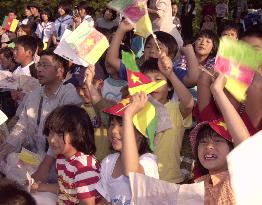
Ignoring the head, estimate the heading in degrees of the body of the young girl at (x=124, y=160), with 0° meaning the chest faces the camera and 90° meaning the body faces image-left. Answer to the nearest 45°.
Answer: approximately 45°

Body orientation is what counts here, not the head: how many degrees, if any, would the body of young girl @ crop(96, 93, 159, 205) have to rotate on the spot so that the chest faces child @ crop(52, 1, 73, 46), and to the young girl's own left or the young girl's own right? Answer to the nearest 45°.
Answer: approximately 135° to the young girl's own right

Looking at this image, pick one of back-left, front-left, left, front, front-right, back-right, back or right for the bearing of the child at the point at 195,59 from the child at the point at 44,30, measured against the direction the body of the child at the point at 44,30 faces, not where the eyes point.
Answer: front-left

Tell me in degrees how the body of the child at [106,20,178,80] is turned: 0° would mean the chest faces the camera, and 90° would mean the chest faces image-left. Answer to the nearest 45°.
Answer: approximately 45°

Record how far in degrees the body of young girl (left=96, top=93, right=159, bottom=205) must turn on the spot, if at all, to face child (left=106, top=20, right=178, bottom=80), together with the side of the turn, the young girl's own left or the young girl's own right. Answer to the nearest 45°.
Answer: approximately 135° to the young girl's own right

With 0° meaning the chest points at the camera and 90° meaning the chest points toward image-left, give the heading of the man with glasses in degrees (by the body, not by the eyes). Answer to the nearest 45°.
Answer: approximately 45°

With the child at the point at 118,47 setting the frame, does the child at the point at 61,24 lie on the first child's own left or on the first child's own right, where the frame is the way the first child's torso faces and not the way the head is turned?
on the first child's own right

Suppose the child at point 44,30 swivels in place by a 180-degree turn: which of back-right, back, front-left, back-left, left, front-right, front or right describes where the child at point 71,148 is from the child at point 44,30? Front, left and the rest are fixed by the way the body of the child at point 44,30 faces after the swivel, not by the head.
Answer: back-right

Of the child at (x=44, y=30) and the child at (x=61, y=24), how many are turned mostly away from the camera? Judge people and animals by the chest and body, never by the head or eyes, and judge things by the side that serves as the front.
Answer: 0

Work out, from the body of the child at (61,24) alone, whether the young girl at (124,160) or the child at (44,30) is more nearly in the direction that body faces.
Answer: the young girl

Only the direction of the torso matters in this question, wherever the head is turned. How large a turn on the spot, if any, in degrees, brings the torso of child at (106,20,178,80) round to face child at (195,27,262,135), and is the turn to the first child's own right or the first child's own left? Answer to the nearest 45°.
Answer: approximately 90° to the first child's own left
